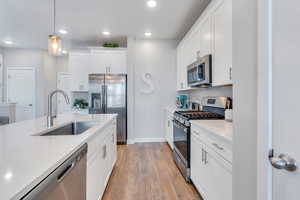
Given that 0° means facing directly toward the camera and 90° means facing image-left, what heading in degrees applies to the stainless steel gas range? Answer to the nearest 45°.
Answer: approximately 45°

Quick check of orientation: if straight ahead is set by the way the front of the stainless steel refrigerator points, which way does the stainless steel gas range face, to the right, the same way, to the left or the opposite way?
to the right

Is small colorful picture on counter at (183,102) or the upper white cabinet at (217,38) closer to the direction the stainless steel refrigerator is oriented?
the upper white cabinet

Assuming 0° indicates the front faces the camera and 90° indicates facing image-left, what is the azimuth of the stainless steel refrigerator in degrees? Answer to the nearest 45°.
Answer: approximately 0°

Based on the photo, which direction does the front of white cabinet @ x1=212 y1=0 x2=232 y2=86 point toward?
to the viewer's left

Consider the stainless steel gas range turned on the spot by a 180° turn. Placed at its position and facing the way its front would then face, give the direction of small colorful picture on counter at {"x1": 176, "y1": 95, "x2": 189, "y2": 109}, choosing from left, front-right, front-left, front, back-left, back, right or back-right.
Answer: front-left

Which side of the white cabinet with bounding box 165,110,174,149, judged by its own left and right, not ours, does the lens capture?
left

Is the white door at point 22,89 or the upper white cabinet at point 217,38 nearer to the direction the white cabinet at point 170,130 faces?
the white door
